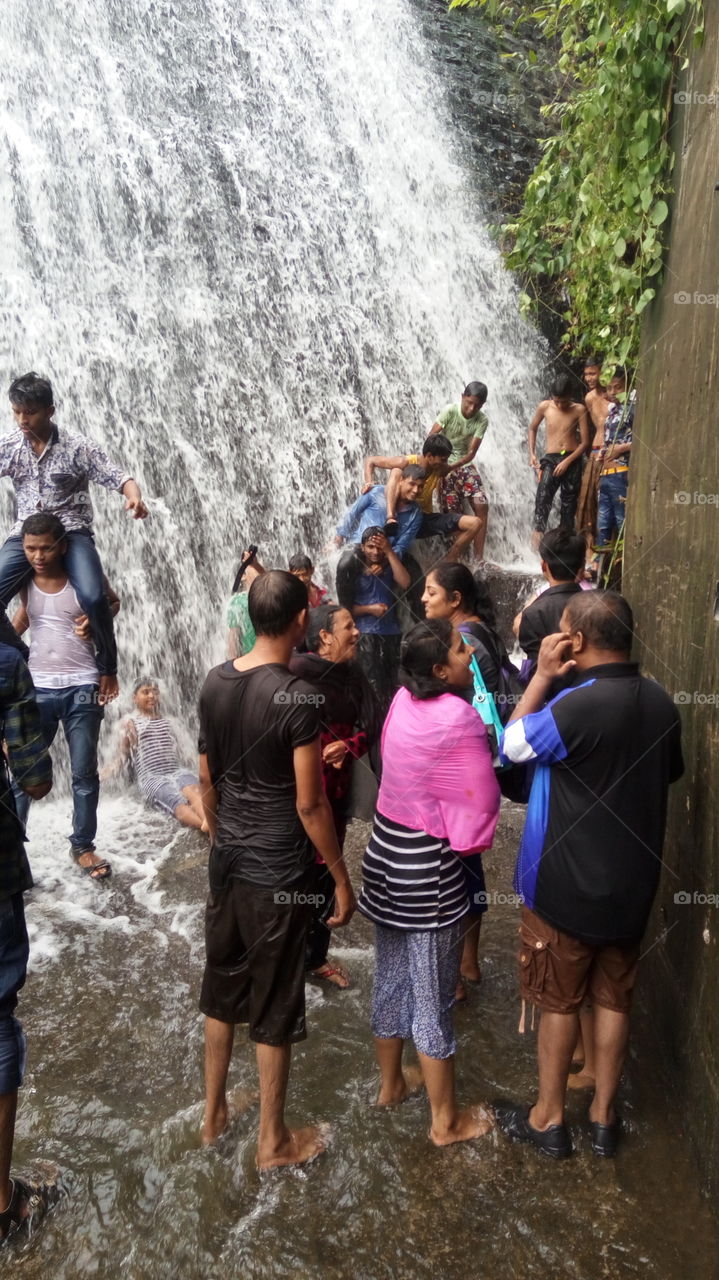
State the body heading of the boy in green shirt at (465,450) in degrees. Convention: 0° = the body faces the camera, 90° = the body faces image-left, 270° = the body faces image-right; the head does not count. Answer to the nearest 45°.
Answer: approximately 0°

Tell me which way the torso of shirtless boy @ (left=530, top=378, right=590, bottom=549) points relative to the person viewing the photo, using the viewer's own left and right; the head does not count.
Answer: facing the viewer

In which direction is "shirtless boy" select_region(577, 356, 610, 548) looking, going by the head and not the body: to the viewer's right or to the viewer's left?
to the viewer's left

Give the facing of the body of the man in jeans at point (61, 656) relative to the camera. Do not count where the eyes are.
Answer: toward the camera

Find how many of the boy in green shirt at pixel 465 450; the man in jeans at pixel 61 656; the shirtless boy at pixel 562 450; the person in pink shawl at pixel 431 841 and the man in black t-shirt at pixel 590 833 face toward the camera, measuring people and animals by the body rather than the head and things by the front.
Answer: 3

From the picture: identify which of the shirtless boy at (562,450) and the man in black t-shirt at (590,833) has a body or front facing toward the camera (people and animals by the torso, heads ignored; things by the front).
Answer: the shirtless boy

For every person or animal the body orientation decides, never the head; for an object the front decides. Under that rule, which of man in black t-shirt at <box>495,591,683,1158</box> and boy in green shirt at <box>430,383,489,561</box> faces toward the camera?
the boy in green shirt

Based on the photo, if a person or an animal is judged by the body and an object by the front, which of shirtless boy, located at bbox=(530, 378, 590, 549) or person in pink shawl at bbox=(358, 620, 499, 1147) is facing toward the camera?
the shirtless boy

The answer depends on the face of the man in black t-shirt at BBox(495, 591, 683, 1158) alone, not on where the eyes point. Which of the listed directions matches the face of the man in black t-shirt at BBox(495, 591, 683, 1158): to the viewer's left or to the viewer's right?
to the viewer's left
